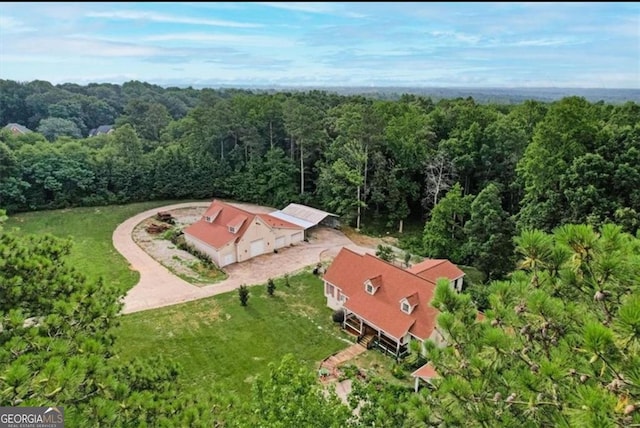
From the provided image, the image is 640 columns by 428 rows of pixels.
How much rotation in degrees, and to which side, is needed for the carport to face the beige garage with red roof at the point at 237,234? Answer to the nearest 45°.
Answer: approximately 90° to its right

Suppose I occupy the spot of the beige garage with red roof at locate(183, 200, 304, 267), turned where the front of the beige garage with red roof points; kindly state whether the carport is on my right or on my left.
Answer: on my left

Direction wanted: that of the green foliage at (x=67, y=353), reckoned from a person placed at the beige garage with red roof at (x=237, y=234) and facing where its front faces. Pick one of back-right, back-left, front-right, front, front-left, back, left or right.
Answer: front-right

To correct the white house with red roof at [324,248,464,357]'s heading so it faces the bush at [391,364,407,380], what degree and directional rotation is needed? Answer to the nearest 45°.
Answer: approximately 45° to its left

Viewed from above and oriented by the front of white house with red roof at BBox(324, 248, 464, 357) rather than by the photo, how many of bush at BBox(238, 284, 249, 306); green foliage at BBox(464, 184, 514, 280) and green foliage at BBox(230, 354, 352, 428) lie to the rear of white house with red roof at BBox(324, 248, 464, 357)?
1

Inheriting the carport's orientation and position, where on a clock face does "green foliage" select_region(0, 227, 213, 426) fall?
The green foliage is roughly at 2 o'clock from the carport.

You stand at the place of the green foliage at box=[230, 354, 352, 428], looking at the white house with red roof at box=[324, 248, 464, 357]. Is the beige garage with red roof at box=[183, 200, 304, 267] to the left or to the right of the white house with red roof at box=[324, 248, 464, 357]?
left

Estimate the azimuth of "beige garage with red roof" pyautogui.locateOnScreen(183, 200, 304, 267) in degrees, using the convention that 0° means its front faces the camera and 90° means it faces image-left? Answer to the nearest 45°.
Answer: approximately 315°
